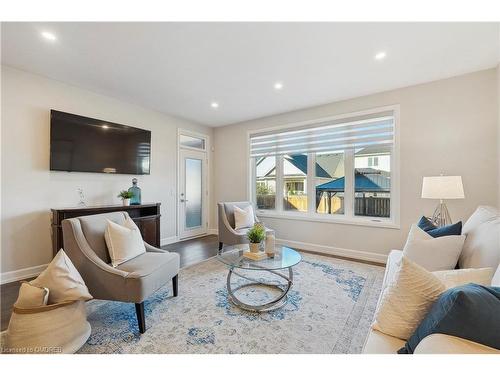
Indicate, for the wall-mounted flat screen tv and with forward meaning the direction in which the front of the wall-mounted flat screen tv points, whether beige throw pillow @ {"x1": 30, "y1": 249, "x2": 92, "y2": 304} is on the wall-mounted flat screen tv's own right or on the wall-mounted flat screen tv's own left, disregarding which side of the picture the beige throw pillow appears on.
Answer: on the wall-mounted flat screen tv's own right

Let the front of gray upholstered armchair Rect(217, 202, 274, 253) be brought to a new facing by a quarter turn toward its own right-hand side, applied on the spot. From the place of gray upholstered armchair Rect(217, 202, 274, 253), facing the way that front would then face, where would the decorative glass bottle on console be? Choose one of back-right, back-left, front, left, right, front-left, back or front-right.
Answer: front-right

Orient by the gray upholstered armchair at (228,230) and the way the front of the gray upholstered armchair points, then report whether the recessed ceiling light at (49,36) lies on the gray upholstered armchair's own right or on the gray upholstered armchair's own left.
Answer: on the gray upholstered armchair's own right

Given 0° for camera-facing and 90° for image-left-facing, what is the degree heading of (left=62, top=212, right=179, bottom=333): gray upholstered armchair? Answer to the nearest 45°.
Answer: approximately 315°

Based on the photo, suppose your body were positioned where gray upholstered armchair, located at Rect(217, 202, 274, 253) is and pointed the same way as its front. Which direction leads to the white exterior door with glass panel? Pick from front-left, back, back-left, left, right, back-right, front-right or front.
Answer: back

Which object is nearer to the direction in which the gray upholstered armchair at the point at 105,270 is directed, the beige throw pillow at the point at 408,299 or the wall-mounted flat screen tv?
the beige throw pillow

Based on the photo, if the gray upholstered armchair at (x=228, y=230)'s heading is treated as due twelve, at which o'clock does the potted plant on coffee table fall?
The potted plant on coffee table is roughly at 1 o'clock from the gray upholstered armchair.

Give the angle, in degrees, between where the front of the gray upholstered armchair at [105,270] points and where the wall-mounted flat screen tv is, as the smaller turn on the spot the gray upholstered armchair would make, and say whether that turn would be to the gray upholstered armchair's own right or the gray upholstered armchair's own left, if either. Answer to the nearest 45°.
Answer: approximately 135° to the gray upholstered armchair's own left

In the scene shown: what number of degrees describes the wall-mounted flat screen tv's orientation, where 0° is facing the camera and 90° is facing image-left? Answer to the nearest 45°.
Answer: approximately 315°
